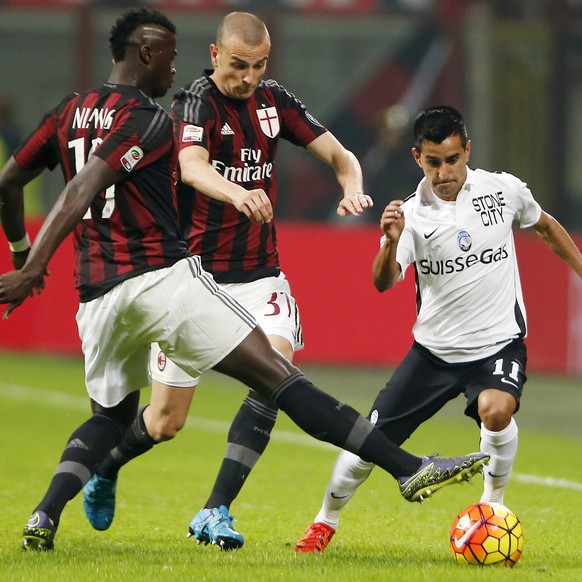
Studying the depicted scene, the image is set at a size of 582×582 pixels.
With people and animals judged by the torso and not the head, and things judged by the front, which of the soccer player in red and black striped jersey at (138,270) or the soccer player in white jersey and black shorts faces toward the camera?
the soccer player in white jersey and black shorts

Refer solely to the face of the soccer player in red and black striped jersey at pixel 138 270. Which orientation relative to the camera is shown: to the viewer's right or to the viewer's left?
to the viewer's right

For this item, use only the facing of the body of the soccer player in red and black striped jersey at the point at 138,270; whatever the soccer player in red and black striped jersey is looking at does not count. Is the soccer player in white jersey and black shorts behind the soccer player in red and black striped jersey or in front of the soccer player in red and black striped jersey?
in front

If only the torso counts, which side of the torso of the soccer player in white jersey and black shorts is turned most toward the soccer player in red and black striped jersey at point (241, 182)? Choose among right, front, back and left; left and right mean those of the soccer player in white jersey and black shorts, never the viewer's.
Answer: right

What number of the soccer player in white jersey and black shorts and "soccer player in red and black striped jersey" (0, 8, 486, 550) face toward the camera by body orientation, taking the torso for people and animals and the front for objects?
1

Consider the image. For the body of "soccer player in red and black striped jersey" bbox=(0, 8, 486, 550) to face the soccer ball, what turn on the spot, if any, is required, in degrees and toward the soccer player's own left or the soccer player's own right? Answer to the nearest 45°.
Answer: approximately 45° to the soccer player's own right

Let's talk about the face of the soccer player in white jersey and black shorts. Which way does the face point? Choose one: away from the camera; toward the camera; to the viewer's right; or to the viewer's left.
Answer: toward the camera

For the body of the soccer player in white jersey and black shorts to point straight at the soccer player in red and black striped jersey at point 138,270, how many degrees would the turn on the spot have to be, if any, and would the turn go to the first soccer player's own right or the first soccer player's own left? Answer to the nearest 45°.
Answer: approximately 45° to the first soccer player's own right

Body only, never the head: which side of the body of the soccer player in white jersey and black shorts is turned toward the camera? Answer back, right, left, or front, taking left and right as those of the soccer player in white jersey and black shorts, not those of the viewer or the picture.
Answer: front

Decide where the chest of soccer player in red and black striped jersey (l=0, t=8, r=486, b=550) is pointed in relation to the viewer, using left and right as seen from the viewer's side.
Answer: facing away from the viewer and to the right of the viewer

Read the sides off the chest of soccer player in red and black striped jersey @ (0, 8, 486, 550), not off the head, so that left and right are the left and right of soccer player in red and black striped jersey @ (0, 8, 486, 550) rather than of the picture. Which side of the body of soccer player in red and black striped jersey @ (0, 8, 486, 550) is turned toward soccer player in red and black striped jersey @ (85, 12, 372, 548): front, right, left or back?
front
